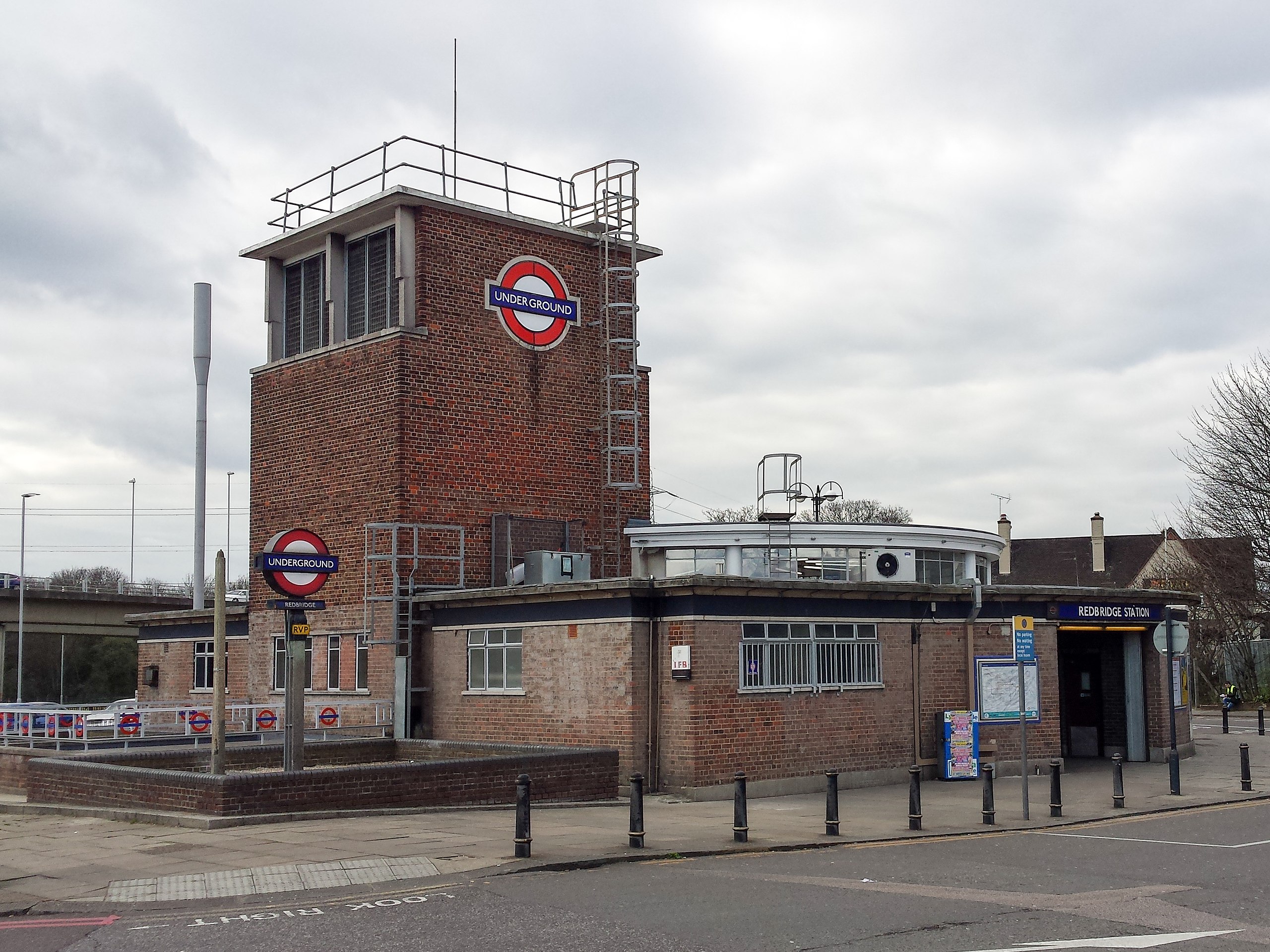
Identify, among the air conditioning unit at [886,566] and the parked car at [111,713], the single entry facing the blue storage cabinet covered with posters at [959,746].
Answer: the air conditioning unit

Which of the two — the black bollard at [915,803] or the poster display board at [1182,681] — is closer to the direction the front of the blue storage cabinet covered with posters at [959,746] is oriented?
the black bollard

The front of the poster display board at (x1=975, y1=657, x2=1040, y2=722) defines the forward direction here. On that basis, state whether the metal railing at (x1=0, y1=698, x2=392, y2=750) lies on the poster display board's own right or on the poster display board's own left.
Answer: on the poster display board's own right

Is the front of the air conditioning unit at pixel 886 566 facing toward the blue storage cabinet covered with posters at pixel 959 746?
yes

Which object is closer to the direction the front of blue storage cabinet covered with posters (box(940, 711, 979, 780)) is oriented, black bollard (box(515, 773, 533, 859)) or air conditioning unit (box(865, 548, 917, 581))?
the black bollard

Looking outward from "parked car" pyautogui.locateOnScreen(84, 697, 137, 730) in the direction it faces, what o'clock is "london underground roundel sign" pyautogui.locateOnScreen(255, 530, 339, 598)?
The london underground roundel sign is roughly at 10 o'clock from the parked car.

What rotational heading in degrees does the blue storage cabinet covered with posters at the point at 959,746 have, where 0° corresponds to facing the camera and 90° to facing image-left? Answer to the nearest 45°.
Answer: approximately 0°

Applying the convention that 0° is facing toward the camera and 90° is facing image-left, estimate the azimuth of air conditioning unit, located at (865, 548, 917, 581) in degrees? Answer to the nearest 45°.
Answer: approximately 0°

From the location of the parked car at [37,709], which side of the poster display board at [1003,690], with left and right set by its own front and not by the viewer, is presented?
right
